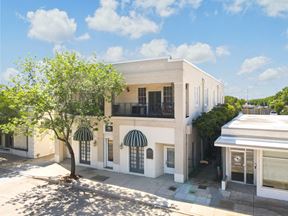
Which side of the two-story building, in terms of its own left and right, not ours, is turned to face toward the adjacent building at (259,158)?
left

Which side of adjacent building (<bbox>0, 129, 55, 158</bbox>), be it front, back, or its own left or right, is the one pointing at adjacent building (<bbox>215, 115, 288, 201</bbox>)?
left

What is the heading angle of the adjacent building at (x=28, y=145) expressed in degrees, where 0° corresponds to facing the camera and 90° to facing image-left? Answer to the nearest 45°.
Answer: approximately 45°

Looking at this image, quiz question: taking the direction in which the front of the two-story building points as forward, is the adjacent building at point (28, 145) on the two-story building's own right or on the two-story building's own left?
on the two-story building's own right

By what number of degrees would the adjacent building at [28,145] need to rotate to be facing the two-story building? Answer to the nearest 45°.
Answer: approximately 90° to its left
